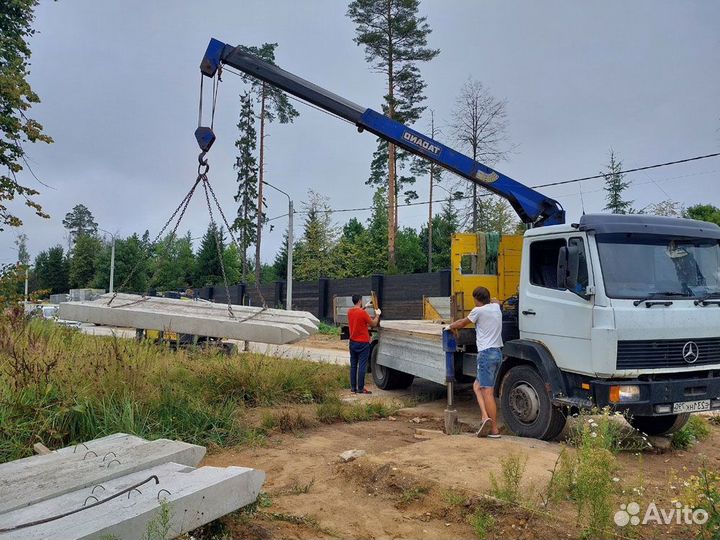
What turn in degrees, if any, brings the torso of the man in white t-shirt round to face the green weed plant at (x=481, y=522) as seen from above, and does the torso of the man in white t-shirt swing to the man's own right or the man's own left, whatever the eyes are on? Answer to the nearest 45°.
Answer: approximately 135° to the man's own left

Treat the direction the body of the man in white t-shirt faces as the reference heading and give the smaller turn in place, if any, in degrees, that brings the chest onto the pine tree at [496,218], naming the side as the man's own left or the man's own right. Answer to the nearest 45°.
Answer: approximately 45° to the man's own right

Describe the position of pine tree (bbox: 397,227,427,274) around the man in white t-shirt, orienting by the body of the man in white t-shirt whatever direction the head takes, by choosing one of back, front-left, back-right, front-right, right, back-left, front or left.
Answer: front-right

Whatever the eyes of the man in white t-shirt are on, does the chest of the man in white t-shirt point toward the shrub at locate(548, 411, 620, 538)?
no

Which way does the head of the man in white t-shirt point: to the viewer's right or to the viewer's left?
to the viewer's left

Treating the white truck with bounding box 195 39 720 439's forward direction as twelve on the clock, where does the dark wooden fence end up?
The dark wooden fence is roughly at 7 o'clock from the white truck.

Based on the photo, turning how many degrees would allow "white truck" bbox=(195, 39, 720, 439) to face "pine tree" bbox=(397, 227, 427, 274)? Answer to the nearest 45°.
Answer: approximately 135° to its left

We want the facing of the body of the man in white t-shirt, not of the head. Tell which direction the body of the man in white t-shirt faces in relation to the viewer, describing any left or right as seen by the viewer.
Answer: facing away from the viewer and to the left of the viewer

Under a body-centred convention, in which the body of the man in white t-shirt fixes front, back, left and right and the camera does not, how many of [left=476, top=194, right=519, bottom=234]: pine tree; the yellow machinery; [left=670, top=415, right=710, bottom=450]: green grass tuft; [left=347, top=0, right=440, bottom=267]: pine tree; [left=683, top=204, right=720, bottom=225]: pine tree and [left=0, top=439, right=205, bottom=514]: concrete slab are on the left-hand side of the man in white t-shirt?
1

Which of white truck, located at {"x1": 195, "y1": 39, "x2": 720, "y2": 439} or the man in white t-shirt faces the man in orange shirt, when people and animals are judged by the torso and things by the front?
the man in white t-shirt

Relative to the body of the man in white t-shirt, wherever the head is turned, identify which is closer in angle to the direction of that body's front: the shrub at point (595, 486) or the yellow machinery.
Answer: the yellow machinery

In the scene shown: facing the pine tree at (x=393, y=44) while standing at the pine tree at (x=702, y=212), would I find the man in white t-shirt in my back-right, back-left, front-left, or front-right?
front-left

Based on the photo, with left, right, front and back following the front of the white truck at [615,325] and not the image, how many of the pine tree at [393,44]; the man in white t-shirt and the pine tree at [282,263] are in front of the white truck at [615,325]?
0

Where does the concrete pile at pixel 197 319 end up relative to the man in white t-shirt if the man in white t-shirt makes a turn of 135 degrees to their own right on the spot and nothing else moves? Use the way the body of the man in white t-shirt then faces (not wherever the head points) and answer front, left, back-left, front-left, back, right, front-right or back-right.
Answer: back

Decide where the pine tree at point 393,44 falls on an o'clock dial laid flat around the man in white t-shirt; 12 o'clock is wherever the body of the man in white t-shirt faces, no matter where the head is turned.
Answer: The pine tree is roughly at 1 o'clock from the man in white t-shirt.

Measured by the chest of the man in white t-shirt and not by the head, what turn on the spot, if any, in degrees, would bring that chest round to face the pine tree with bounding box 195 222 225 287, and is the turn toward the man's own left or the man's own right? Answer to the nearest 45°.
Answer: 0° — they already face it

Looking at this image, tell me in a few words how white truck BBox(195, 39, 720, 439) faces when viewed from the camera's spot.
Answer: facing the viewer and to the right of the viewer

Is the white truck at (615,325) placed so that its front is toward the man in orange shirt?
no

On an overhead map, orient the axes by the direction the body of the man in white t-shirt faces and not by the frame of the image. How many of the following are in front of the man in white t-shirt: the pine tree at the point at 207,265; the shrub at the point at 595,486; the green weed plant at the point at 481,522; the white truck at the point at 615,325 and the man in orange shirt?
2

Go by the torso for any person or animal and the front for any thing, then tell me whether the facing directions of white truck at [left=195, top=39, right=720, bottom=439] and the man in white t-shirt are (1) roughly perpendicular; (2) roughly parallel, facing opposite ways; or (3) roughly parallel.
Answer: roughly parallel, facing opposite ways

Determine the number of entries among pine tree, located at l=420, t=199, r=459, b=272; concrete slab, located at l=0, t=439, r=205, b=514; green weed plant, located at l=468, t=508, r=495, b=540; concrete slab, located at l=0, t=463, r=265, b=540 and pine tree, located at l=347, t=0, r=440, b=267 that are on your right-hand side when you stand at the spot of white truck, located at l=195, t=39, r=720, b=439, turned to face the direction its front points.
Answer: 3

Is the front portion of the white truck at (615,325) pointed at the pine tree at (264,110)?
no
